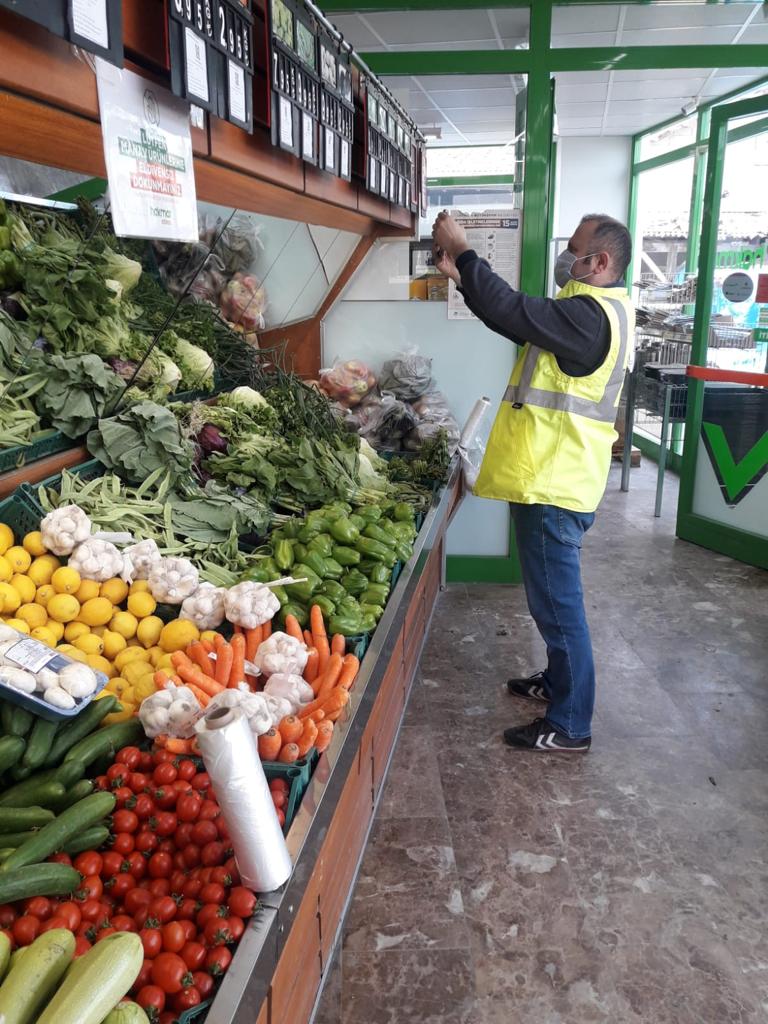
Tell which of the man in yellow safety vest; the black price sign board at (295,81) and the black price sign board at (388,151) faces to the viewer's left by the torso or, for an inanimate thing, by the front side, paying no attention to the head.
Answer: the man in yellow safety vest

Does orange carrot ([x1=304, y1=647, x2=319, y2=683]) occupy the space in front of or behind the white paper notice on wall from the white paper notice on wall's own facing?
in front

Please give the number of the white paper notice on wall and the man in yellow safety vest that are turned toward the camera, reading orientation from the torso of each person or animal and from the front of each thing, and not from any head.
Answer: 1

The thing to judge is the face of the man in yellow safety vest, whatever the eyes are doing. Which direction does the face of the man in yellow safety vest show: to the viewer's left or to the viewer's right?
to the viewer's left

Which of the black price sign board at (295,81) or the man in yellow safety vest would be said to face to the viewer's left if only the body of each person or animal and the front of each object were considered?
the man in yellow safety vest

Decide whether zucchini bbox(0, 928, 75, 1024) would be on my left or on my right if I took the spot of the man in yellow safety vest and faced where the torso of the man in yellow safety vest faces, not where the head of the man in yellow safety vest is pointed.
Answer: on my left

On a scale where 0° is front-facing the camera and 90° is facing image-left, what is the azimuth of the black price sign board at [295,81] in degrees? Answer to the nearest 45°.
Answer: approximately 315°

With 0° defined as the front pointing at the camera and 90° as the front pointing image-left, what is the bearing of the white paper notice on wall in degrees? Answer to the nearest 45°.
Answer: approximately 0°

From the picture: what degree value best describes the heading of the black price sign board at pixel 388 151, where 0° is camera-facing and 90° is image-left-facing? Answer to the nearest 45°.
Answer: approximately 315°

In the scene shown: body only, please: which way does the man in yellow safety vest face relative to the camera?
to the viewer's left

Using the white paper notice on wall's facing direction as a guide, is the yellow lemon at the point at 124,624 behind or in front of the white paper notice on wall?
in front
